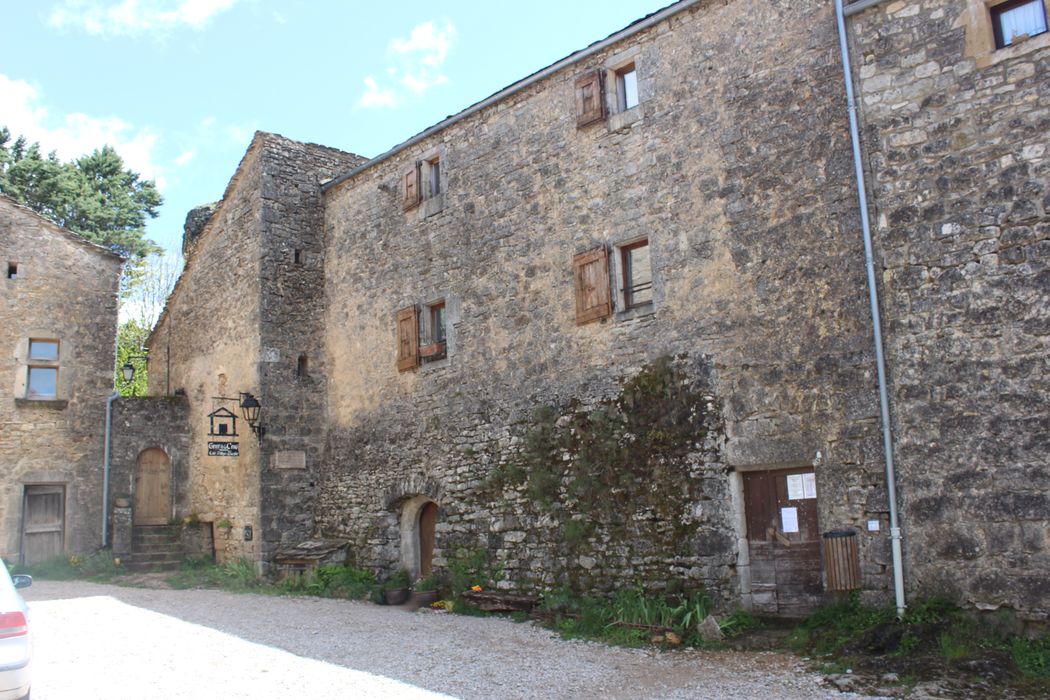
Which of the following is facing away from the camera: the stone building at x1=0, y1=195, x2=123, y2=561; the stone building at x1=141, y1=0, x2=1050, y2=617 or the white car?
the white car

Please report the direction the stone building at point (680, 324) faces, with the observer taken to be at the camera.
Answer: facing the viewer and to the left of the viewer

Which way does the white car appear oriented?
away from the camera

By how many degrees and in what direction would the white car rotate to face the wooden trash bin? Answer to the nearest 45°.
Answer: approximately 90° to its right

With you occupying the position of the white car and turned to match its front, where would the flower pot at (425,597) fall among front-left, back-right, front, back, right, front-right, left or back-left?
front-right

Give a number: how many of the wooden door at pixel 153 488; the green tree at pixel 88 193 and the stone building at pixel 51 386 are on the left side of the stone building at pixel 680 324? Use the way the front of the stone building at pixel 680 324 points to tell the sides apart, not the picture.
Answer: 0

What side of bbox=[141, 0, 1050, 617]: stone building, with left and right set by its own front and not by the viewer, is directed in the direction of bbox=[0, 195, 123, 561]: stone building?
right

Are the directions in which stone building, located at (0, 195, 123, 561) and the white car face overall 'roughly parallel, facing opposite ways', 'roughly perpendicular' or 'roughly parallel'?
roughly parallel, facing opposite ways

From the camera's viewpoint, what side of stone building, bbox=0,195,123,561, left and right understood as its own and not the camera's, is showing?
front

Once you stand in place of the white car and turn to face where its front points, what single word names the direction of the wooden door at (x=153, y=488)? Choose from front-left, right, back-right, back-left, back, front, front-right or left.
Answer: front

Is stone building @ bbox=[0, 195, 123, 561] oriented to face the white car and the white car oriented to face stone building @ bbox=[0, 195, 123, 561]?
yes

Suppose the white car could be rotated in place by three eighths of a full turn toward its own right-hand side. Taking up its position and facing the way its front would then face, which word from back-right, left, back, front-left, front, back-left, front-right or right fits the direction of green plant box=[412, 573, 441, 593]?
left

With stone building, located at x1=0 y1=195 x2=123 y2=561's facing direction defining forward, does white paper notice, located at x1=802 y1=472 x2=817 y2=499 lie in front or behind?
in front

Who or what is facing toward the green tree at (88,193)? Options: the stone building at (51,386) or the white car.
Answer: the white car

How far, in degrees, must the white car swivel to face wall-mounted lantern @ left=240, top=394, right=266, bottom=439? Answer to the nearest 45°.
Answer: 0° — it already faces it

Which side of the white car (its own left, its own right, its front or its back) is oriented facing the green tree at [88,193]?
front

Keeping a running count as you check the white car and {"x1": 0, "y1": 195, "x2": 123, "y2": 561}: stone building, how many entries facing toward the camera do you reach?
1

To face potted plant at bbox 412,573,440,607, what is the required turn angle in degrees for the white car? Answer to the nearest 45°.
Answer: approximately 45° to its right
